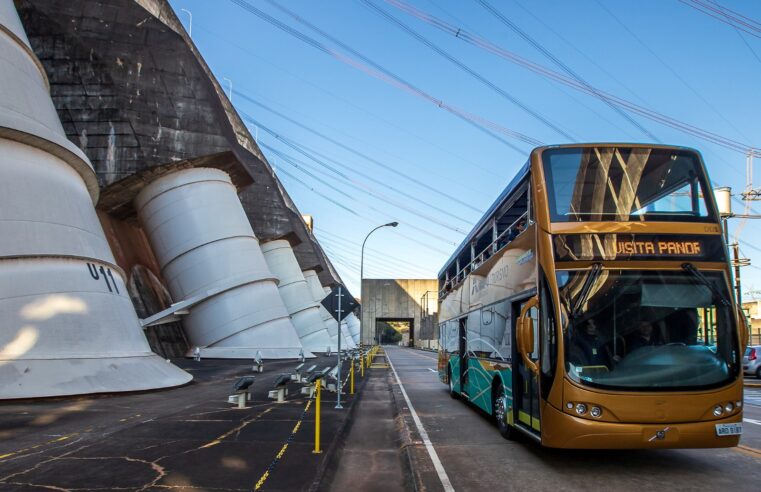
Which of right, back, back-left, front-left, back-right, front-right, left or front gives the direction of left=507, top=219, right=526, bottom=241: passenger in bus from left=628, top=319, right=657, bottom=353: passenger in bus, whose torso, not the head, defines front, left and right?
back-right

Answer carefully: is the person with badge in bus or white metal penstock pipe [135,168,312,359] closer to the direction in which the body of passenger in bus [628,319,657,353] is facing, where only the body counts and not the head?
the person with badge in bus

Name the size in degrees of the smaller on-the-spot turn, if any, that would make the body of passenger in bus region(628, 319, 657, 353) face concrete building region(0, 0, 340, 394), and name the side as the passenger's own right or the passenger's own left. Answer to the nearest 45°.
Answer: approximately 135° to the passenger's own right

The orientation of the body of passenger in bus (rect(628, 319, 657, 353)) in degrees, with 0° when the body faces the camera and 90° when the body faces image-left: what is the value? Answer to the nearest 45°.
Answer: approximately 0°

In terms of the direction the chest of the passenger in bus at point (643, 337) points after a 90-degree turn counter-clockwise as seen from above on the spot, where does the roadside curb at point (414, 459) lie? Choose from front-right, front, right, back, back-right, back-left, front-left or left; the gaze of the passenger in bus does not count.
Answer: back

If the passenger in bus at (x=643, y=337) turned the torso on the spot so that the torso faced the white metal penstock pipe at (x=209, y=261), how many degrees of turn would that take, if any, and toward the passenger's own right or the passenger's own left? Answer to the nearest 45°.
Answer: approximately 135° to the passenger's own right
